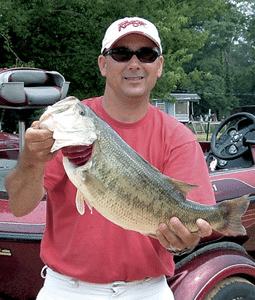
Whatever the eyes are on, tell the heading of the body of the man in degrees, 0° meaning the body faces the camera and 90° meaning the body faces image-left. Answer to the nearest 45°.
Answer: approximately 0°
